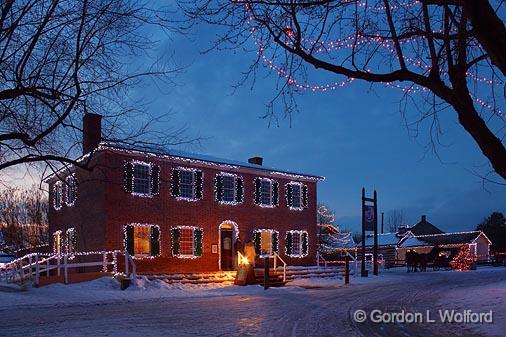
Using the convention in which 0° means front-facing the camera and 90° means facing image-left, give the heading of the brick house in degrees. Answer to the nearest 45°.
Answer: approximately 315°
